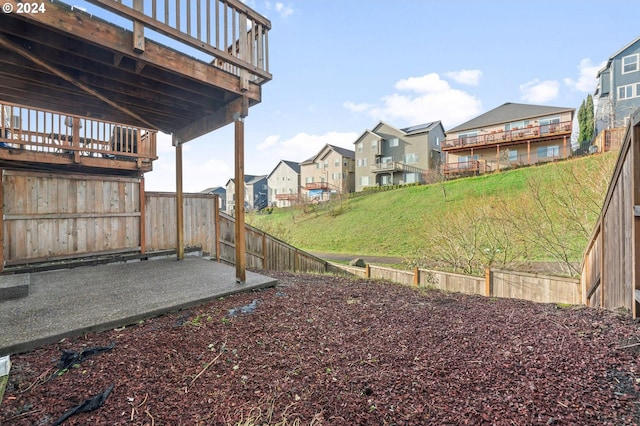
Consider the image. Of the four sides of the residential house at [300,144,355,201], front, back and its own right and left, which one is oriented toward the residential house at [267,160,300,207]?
left

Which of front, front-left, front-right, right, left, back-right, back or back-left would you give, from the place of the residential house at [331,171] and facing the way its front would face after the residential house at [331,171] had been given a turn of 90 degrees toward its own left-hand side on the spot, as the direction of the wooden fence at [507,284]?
back-left

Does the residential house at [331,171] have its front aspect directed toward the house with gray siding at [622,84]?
no

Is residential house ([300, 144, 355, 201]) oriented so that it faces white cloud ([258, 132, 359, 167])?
no

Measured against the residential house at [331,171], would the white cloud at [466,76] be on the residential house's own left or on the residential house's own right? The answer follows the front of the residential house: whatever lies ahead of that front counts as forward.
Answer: on the residential house's own right

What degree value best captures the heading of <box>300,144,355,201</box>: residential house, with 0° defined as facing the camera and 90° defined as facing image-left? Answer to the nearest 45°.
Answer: approximately 225°
